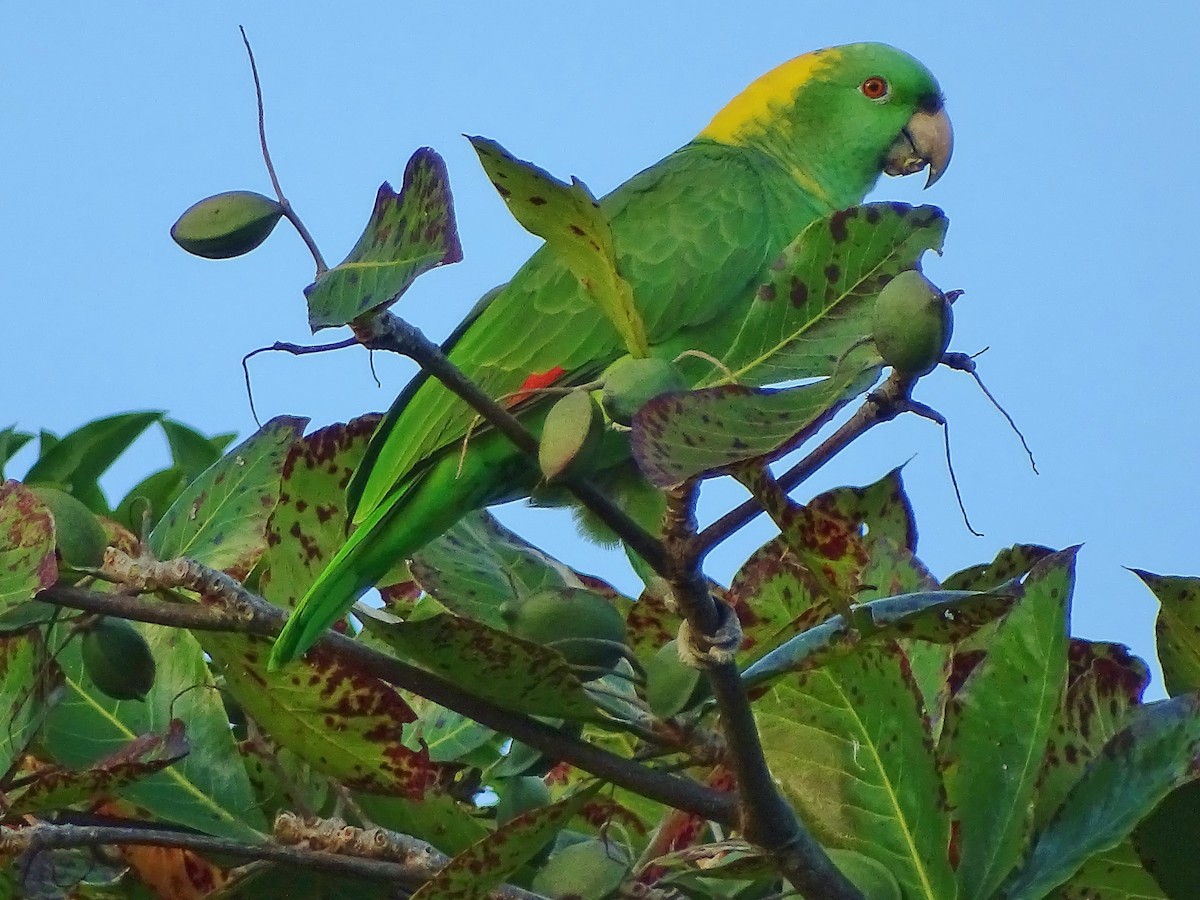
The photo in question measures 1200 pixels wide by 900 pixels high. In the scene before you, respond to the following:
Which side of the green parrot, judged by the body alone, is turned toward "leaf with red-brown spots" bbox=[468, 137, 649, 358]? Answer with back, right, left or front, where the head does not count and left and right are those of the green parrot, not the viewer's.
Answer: right

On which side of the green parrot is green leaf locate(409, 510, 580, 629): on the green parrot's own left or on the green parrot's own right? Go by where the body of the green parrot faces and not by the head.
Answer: on the green parrot's own right

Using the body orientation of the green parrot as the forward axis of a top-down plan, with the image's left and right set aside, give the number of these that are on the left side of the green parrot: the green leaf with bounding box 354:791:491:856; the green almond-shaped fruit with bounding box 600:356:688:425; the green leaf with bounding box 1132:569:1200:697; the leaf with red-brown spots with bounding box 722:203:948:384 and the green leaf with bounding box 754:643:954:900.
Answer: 0

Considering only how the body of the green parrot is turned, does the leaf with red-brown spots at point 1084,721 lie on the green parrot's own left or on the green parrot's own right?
on the green parrot's own right

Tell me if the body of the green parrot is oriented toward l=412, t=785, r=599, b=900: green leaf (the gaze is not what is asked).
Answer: no

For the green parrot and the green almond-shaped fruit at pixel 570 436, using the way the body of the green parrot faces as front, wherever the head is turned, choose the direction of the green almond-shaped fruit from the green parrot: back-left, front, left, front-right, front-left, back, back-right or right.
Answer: right

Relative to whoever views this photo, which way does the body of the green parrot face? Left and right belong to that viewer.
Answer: facing to the right of the viewer

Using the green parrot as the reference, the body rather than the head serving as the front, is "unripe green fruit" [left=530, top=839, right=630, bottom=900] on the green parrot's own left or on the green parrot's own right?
on the green parrot's own right

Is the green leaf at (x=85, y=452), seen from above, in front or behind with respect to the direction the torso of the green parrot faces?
behind

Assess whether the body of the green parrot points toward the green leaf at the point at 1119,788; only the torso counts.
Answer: no
